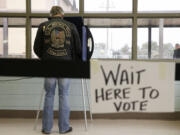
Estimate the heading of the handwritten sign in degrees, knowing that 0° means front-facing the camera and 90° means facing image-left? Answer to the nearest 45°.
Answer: approximately 0°

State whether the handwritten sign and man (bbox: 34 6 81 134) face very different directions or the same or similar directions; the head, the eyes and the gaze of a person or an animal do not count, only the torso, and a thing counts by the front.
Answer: very different directions

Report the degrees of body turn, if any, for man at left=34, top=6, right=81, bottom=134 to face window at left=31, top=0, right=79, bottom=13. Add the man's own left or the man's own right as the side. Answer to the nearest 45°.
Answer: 0° — they already face it

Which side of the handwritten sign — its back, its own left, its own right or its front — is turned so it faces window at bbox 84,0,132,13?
back

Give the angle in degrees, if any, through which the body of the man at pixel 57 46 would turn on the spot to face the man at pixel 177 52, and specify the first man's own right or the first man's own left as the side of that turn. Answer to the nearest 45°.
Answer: approximately 45° to the first man's own right

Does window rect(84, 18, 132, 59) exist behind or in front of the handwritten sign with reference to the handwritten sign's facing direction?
behind

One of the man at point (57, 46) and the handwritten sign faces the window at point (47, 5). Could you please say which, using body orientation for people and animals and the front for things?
the man

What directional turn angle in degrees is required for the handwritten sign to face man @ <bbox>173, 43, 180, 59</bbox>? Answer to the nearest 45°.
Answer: approximately 180°

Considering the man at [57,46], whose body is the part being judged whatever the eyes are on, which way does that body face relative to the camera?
away from the camera
